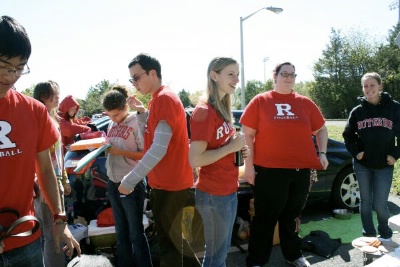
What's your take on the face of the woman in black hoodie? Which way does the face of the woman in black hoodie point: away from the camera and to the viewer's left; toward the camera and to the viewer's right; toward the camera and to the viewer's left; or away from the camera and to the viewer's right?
toward the camera and to the viewer's left

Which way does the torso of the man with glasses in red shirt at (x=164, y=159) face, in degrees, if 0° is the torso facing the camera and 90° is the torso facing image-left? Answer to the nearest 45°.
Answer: approximately 90°

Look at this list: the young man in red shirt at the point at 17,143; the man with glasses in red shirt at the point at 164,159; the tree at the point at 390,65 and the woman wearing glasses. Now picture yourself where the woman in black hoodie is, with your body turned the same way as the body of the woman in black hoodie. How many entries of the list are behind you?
1

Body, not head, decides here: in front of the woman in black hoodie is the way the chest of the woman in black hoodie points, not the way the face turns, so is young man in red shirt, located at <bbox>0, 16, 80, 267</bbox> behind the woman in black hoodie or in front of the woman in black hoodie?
in front

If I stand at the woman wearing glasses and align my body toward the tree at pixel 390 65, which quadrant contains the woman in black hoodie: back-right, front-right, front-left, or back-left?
front-right

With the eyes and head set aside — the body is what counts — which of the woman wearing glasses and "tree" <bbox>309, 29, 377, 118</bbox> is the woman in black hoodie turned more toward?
the woman wearing glasses

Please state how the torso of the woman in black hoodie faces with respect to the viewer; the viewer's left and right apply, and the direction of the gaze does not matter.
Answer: facing the viewer

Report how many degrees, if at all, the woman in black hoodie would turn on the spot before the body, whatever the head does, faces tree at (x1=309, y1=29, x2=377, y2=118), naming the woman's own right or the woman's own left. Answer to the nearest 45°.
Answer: approximately 180°

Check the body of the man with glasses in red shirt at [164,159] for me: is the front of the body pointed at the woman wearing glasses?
no

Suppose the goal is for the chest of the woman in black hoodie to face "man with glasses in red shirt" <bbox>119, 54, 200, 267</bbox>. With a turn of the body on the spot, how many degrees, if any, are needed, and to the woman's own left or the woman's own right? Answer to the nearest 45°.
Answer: approximately 45° to the woman's own right

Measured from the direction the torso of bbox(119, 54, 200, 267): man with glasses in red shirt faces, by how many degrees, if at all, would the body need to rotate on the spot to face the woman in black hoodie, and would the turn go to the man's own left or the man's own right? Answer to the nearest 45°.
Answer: approximately 135° to the man's own right

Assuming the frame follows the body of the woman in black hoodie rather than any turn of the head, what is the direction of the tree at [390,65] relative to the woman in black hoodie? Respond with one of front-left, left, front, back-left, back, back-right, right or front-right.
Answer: back

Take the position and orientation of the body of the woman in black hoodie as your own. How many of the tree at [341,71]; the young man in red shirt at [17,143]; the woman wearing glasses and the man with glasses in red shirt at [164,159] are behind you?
1

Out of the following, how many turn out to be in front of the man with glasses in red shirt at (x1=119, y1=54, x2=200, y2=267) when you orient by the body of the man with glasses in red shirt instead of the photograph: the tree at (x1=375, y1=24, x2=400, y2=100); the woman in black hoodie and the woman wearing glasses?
0

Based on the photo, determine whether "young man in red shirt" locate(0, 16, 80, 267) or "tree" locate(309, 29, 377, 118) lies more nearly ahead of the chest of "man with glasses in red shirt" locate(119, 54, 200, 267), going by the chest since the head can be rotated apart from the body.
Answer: the young man in red shirt

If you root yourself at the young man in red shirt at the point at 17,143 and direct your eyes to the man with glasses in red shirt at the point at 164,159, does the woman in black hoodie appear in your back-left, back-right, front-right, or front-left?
front-right
